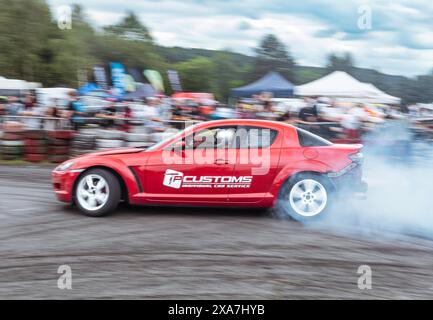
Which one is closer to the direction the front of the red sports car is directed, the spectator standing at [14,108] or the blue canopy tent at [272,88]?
the spectator standing

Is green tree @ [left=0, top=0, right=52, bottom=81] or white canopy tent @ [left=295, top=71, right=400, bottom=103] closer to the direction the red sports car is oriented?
the green tree

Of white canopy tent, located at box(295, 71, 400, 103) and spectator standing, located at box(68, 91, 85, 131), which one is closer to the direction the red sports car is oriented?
the spectator standing

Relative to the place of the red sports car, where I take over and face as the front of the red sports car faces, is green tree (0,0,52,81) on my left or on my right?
on my right

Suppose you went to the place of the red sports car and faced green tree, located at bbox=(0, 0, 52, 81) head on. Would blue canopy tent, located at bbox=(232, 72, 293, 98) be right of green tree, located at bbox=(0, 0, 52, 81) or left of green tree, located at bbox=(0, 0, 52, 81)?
right

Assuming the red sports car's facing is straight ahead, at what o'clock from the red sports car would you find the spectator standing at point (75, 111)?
The spectator standing is roughly at 2 o'clock from the red sports car.

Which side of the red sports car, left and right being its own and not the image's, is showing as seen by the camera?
left

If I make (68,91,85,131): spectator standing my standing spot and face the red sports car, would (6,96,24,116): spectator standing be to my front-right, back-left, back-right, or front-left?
back-right

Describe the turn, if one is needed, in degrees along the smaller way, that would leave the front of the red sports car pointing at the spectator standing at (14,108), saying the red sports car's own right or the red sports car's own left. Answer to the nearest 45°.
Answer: approximately 45° to the red sports car's own right

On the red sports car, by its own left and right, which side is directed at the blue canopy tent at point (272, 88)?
right
